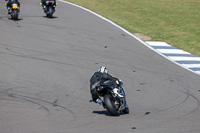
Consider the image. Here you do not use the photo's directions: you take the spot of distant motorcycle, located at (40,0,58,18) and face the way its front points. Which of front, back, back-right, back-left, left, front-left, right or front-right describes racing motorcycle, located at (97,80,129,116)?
back

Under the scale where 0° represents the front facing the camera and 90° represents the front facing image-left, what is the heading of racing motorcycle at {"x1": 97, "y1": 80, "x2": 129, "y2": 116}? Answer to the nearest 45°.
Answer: approximately 225°

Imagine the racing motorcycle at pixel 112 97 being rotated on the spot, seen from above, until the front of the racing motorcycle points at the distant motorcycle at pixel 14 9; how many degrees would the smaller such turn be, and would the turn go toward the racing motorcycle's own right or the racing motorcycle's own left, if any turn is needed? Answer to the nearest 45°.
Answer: approximately 90° to the racing motorcycle's own left

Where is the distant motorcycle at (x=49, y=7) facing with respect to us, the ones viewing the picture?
facing away from the viewer

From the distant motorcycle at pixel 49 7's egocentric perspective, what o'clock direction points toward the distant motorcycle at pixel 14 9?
the distant motorcycle at pixel 14 9 is roughly at 8 o'clock from the distant motorcycle at pixel 49 7.

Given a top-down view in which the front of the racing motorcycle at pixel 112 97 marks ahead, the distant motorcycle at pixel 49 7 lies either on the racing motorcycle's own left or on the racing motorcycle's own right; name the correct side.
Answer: on the racing motorcycle's own left
